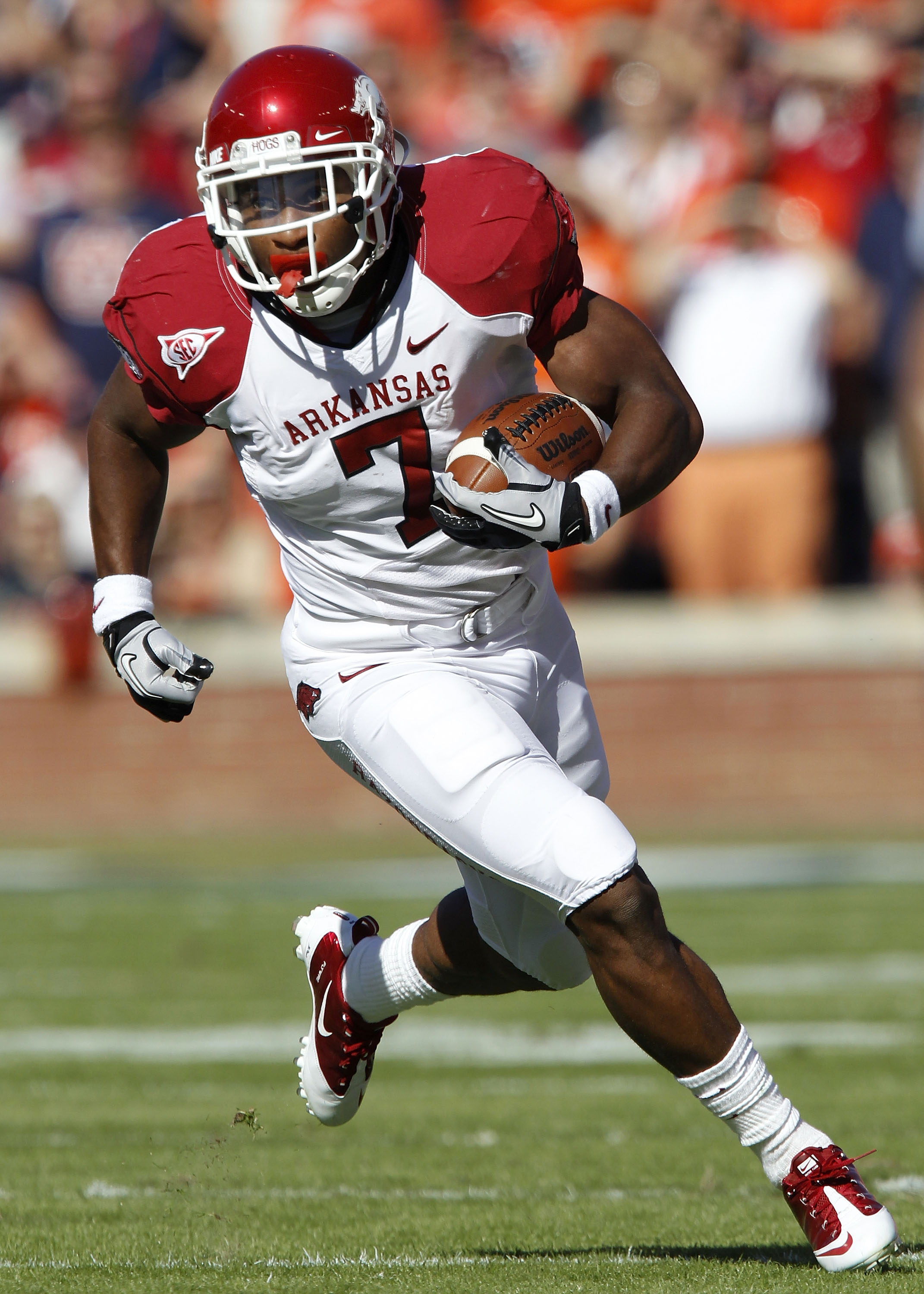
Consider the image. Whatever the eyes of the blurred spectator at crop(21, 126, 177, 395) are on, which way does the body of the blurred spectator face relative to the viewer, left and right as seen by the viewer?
facing the viewer

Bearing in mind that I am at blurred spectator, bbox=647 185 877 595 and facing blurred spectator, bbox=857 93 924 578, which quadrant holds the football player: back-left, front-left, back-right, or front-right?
back-right

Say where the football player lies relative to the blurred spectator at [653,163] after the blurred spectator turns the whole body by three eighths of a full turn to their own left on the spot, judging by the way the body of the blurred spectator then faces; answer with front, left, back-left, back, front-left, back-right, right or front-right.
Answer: back-right

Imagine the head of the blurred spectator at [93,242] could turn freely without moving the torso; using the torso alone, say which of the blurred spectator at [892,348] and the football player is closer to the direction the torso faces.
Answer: the football player

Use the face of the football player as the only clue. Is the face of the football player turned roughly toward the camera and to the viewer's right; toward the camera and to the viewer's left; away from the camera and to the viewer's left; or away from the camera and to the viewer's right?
toward the camera and to the viewer's left

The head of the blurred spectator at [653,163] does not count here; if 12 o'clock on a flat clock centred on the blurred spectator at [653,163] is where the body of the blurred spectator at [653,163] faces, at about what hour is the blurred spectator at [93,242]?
the blurred spectator at [93,242] is roughly at 3 o'clock from the blurred spectator at [653,163].

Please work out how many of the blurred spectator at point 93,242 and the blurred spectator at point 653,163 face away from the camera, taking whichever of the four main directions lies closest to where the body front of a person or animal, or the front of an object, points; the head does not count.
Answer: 0
